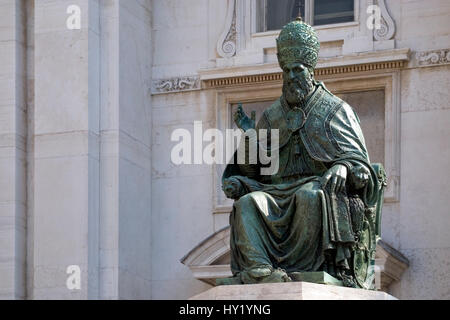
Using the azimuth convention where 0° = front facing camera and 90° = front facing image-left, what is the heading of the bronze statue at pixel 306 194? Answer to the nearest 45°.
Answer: approximately 45°
